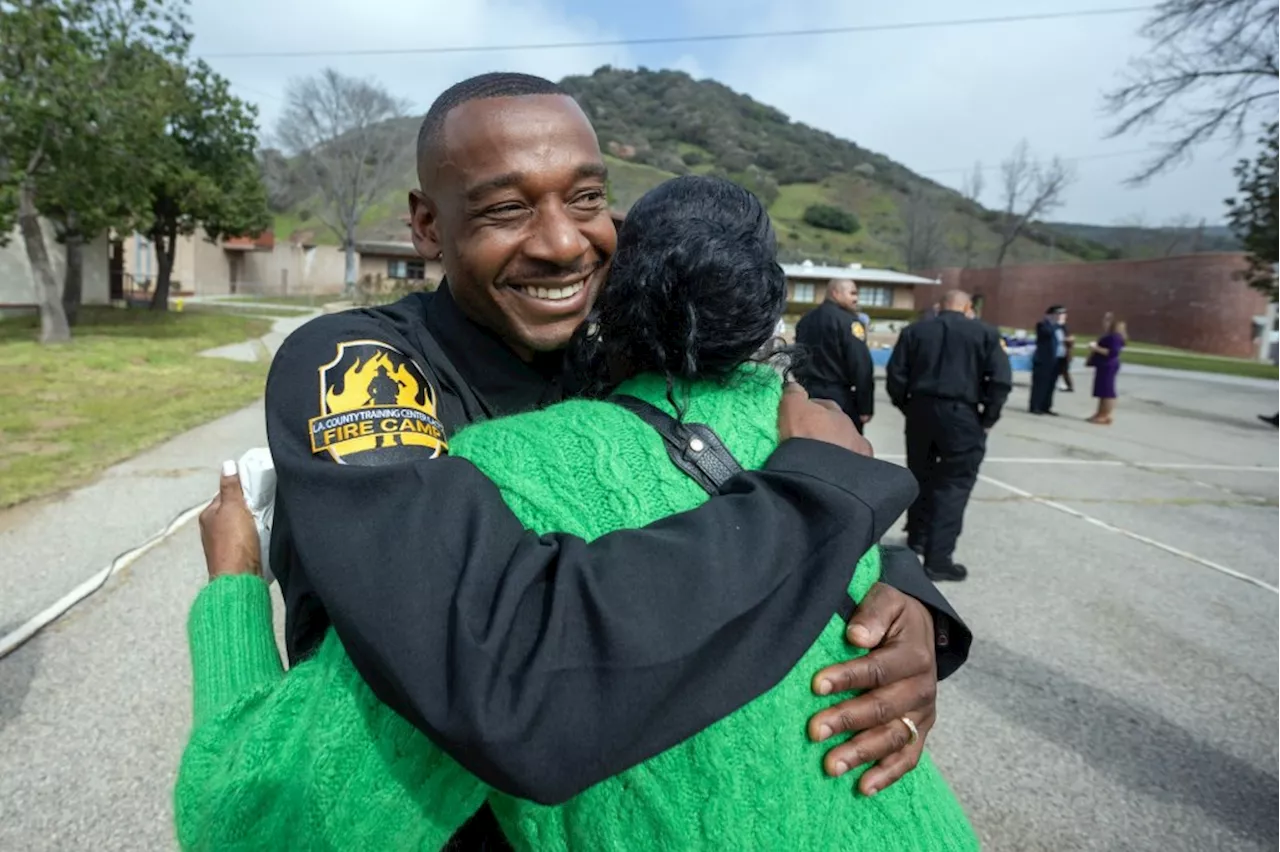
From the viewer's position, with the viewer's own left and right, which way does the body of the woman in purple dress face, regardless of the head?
facing to the left of the viewer

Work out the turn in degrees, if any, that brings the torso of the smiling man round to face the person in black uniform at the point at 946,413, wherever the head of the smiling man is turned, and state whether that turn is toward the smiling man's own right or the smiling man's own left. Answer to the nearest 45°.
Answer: approximately 90° to the smiling man's own left

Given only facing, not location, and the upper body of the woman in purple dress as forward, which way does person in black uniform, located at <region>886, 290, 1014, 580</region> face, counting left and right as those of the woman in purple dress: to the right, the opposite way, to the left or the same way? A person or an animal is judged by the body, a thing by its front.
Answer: to the right

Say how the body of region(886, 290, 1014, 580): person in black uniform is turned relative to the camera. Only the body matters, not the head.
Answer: away from the camera

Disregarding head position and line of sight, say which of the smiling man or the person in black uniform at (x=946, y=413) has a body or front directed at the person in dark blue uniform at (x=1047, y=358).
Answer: the person in black uniform at (x=946, y=413)

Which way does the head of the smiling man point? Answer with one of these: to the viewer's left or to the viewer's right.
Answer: to the viewer's right
